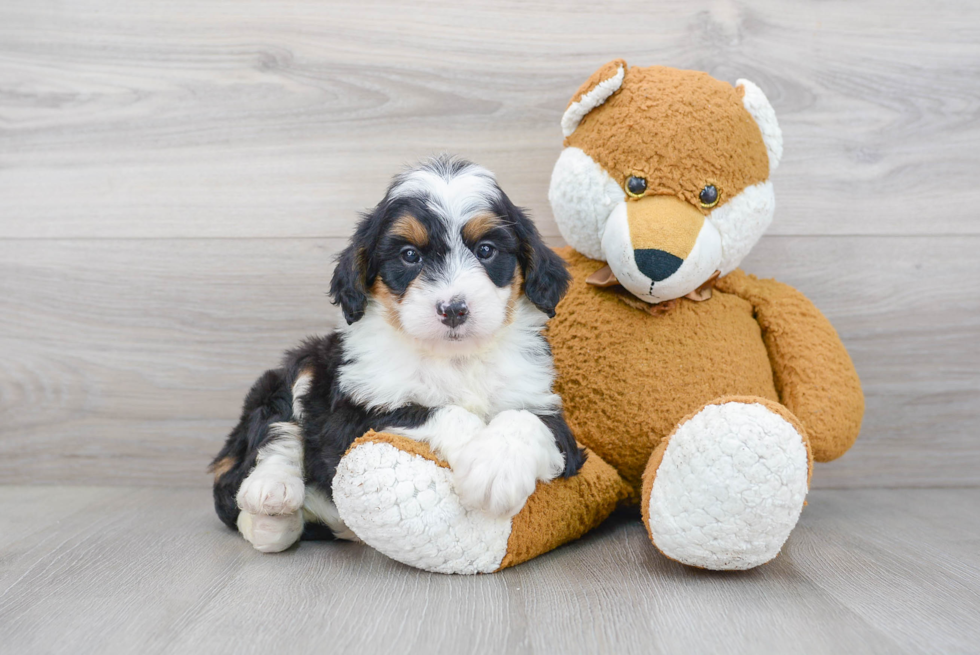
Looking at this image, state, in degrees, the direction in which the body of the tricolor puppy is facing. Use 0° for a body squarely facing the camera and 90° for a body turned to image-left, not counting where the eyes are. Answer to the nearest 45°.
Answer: approximately 315°

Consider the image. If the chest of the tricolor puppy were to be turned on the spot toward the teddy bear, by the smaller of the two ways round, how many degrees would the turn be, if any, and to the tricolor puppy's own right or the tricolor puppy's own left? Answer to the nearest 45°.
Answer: approximately 45° to the tricolor puppy's own left

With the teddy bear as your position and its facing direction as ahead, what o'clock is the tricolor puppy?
The tricolor puppy is roughly at 2 o'clock from the teddy bear.

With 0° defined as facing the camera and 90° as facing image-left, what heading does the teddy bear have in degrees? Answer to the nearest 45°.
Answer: approximately 0°
